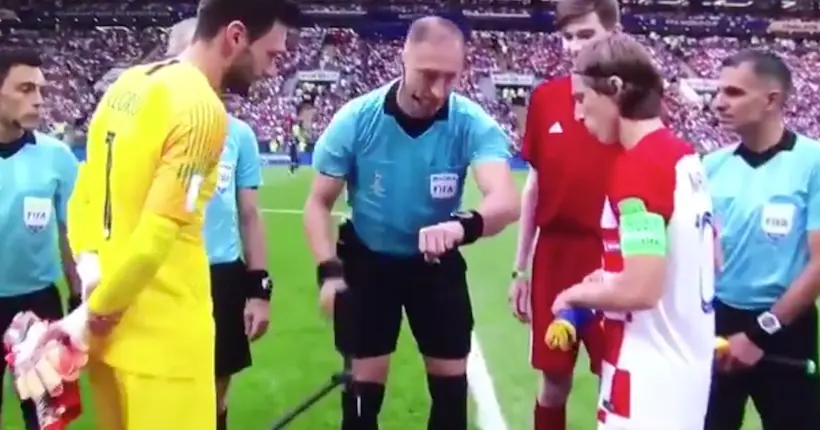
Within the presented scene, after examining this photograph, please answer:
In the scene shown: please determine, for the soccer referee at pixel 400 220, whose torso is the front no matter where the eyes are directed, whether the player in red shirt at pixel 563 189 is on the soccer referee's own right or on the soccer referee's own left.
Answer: on the soccer referee's own left

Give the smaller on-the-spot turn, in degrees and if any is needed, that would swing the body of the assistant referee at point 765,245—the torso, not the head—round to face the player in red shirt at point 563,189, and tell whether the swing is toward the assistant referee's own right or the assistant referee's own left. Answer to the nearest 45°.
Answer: approximately 45° to the assistant referee's own right

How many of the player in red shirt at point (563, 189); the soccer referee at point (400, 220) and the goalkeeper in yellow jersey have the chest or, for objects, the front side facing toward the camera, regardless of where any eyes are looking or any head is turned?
2

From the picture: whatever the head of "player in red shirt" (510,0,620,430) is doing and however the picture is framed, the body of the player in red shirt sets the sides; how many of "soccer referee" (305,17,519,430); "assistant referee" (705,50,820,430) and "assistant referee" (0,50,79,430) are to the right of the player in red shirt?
2

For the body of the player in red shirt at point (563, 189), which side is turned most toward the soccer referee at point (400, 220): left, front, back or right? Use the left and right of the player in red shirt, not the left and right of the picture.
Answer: right

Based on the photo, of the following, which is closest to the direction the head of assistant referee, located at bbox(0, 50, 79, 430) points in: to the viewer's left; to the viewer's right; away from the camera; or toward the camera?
to the viewer's right

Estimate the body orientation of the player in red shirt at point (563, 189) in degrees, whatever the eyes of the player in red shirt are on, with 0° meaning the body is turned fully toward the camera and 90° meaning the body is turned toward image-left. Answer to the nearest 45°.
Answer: approximately 0°

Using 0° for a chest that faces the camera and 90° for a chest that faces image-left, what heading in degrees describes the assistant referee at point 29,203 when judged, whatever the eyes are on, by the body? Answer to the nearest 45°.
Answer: approximately 315°
